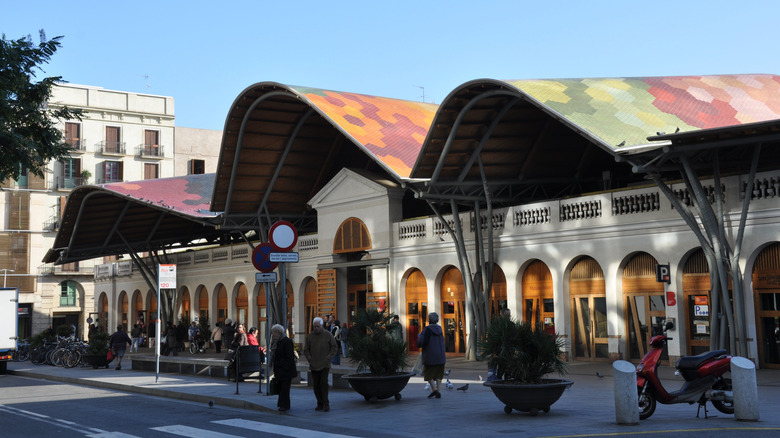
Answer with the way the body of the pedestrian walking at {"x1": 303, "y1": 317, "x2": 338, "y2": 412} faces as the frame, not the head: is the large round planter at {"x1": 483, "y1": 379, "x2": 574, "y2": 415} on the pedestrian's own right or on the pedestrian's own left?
on the pedestrian's own left

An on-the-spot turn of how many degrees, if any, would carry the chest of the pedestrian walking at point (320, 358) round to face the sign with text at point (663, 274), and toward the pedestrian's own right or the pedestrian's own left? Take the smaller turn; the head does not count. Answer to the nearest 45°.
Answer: approximately 135° to the pedestrian's own left

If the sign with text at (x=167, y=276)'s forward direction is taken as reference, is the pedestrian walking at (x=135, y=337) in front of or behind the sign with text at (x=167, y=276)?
behind

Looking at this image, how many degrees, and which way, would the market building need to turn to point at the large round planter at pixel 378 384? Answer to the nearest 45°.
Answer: approximately 45° to its left

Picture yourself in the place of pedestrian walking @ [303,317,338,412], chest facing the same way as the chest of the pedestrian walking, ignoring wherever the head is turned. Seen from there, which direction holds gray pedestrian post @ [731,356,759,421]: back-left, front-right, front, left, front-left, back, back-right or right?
front-left

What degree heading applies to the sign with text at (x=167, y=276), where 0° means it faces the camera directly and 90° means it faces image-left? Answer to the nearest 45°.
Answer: approximately 0°

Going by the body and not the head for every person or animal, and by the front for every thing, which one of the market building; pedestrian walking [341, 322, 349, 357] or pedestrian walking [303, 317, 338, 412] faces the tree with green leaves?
the market building
